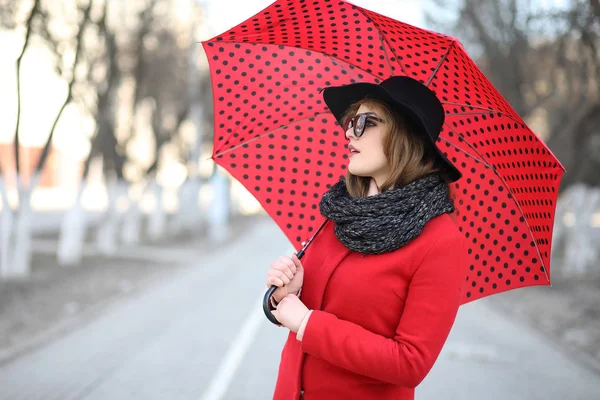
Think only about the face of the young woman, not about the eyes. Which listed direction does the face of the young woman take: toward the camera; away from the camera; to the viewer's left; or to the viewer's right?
to the viewer's left

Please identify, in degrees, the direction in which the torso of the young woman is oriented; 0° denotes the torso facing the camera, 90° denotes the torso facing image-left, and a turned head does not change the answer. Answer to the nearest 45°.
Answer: approximately 45°

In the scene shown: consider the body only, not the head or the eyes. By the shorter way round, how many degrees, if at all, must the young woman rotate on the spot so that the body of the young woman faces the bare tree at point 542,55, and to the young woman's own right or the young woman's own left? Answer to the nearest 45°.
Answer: approximately 135° to the young woman's own right
